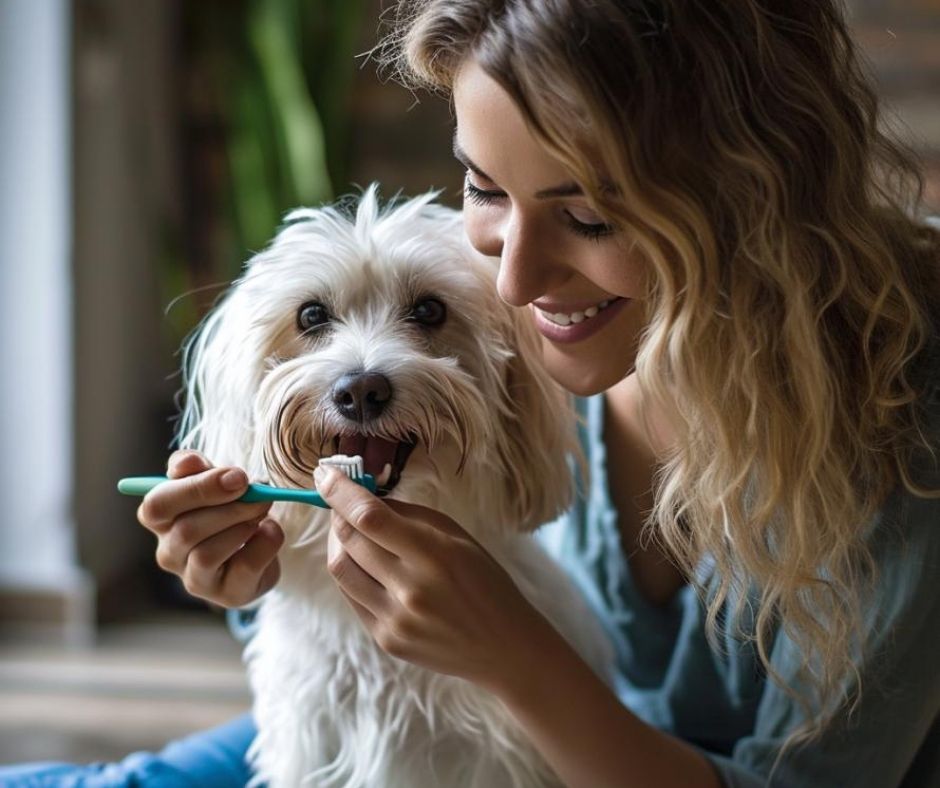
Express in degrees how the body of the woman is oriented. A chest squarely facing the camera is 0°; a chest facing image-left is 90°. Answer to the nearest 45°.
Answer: approximately 45°

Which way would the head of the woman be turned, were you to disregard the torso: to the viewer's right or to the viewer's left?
to the viewer's left

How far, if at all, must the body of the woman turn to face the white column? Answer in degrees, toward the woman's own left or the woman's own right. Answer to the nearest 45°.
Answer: approximately 90° to the woman's own right
